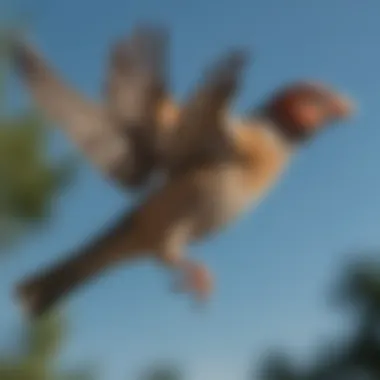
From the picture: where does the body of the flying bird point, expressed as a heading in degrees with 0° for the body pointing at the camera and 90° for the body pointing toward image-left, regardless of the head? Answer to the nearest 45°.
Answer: approximately 270°
